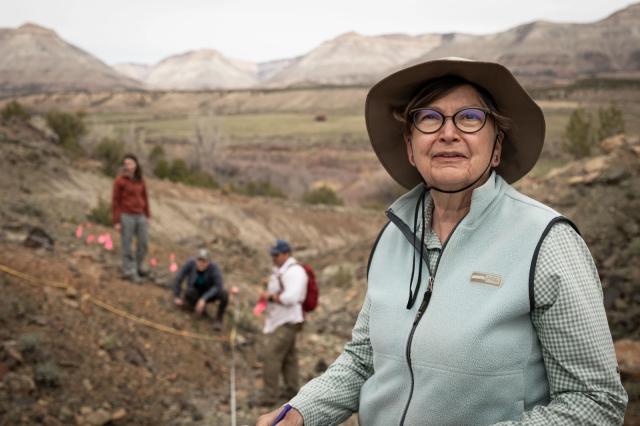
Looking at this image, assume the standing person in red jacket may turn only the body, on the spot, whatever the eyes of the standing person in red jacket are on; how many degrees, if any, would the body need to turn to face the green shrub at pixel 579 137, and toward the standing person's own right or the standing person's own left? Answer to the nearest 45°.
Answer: approximately 135° to the standing person's own left

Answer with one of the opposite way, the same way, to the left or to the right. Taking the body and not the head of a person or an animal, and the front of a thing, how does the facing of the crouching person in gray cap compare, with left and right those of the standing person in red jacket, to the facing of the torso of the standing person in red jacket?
the same way

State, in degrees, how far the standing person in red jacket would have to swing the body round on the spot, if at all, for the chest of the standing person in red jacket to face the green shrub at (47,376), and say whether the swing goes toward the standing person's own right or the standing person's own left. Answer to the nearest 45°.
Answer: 0° — they already face it

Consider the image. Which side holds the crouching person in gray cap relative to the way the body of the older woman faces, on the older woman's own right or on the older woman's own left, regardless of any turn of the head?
on the older woman's own right

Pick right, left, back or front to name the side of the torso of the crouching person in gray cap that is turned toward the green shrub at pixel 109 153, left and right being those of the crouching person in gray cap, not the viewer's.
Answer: back

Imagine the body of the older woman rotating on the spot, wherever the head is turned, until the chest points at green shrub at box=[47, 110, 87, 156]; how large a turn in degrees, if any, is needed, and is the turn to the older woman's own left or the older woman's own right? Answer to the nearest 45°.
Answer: approximately 90° to the older woman's own right

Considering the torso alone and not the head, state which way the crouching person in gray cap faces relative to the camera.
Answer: toward the camera

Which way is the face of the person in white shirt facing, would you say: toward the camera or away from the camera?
toward the camera

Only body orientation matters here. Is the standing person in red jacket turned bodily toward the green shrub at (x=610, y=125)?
no

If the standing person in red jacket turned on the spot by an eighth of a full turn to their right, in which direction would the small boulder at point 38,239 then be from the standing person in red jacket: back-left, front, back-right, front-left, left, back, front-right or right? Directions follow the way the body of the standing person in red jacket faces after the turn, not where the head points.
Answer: right

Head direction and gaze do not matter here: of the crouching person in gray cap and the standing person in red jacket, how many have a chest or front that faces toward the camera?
2

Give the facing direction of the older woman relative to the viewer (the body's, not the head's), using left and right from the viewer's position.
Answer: facing the viewer and to the left of the viewer

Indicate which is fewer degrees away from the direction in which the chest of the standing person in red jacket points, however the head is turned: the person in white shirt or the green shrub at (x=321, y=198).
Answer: the person in white shirt

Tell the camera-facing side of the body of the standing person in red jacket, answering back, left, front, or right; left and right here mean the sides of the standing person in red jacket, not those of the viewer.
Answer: front

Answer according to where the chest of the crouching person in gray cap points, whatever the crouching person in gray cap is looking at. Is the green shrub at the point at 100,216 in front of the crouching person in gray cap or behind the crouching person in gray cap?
behind
